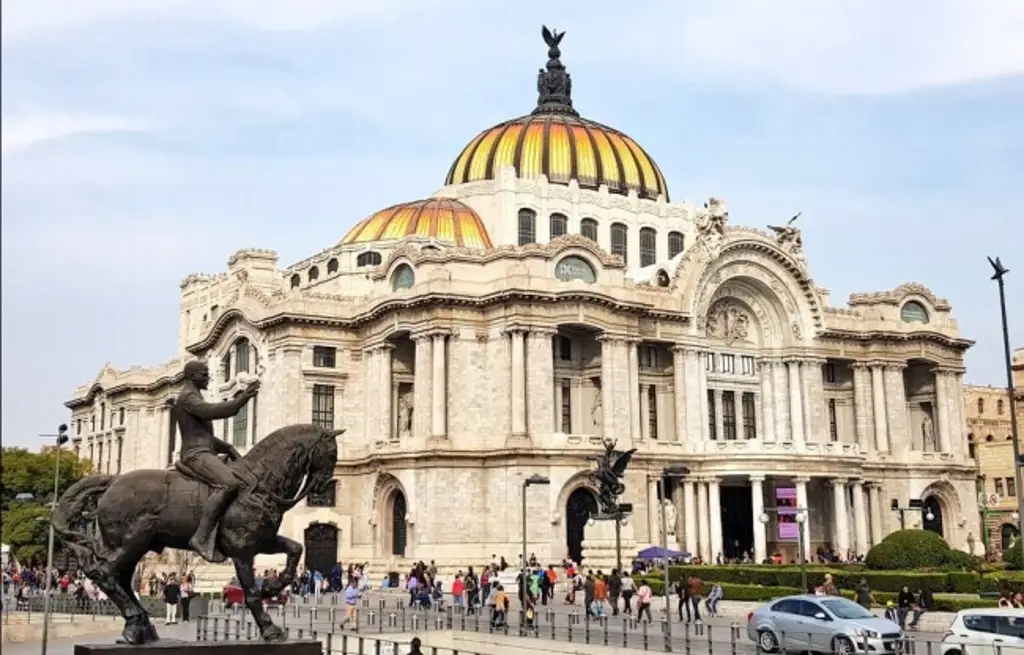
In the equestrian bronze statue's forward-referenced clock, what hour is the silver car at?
The silver car is roughly at 11 o'clock from the equestrian bronze statue.

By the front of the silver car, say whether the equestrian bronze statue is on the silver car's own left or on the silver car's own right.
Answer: on the silver car's own right

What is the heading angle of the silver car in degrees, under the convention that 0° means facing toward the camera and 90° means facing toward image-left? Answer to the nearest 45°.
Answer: approximately 315°

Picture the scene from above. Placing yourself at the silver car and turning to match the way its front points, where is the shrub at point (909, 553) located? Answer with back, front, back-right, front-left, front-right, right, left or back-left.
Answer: back-left

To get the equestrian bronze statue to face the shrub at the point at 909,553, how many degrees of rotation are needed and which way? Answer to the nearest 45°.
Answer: approximately 45° to its left

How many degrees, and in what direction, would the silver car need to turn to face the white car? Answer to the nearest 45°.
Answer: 0° — it already faces it

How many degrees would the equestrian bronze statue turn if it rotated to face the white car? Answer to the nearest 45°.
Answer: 0° — it already faces it

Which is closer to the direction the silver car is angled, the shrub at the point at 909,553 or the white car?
the white car

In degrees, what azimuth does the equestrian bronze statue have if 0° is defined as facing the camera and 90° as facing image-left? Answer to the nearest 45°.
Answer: approximately 270°
